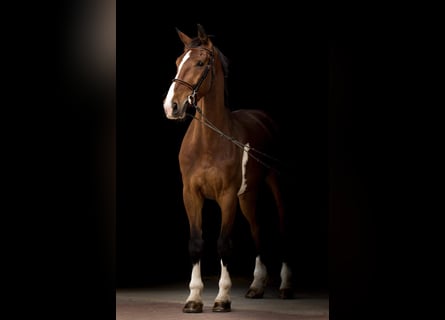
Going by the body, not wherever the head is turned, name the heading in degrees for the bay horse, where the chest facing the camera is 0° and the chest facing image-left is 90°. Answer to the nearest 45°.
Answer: approximately 45°
